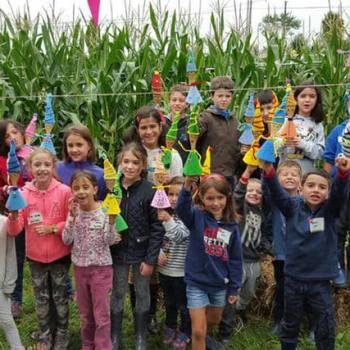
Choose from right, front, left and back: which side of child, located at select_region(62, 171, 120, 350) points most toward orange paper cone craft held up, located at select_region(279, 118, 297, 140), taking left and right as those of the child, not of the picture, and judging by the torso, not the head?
left

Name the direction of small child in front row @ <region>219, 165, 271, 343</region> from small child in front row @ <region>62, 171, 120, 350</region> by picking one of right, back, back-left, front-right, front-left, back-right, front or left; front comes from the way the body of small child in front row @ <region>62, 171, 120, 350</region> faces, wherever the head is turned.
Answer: left

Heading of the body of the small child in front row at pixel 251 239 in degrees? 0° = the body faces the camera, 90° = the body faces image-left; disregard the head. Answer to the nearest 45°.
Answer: approximately 0°

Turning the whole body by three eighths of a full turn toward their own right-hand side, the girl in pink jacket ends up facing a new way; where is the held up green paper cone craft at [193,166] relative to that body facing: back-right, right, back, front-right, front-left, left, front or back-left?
back

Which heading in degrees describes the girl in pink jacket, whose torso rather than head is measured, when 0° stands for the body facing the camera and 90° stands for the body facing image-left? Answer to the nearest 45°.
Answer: approximately 0°
